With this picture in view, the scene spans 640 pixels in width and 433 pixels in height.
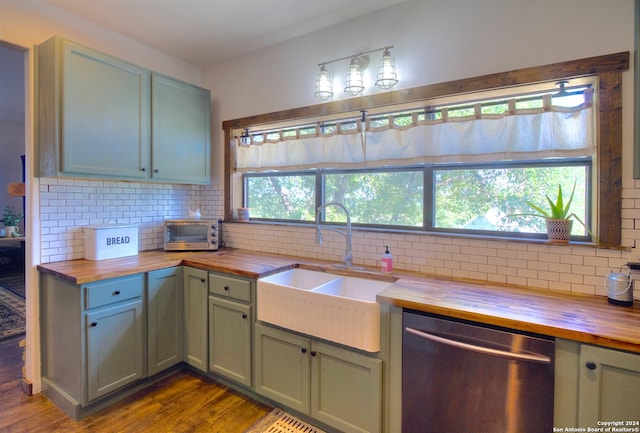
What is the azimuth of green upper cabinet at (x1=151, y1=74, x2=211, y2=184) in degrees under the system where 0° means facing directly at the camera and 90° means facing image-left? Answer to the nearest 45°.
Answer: approximately 315°

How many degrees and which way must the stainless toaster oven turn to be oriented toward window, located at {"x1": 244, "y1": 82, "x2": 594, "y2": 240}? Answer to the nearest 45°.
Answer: approximately 45° to its left

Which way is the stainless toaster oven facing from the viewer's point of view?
toward the camera

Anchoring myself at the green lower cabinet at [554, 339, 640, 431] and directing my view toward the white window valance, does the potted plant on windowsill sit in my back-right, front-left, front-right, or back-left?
front-right

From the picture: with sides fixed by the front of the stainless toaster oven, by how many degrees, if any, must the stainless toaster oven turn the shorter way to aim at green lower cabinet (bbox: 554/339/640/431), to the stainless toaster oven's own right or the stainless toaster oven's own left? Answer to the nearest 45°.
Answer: approximately 45° to the stainless toaster oven's own left

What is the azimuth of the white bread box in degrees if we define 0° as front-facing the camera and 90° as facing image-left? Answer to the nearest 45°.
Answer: approximately 315°

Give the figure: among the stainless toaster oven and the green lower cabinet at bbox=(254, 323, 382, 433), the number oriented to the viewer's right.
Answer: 0

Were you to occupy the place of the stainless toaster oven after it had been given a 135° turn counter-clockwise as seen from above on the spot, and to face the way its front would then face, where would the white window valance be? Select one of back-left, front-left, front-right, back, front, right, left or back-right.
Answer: right

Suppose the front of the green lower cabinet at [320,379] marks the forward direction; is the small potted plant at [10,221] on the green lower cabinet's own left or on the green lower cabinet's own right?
on the green lower cabinet's own right

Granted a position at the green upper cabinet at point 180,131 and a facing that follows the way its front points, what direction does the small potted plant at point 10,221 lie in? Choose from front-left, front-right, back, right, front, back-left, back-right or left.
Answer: back
